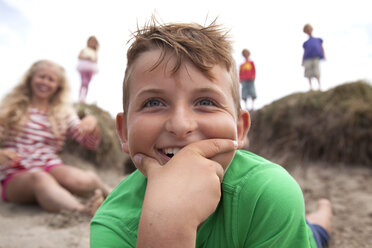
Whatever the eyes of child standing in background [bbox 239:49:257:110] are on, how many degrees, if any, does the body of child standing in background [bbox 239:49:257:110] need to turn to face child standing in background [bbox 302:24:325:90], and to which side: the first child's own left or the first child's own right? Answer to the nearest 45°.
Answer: approximately 45° to the first child's own left

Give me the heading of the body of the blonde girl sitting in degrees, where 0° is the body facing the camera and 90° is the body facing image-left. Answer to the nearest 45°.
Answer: approximately 315°

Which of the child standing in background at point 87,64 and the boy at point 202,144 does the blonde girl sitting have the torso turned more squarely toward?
the boy

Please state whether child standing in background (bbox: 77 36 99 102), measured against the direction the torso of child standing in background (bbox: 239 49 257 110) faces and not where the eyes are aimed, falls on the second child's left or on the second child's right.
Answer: on the second child's right

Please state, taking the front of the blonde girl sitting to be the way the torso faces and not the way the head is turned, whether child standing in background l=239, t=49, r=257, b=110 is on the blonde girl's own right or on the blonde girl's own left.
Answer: on the blonde girl's own left

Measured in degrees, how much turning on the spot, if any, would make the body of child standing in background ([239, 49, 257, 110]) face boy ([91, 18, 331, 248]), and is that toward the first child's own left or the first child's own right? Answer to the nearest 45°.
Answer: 0° — they already face them

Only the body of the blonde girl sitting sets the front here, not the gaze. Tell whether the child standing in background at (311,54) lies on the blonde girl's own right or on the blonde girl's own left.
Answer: on the blonde girl's own left
